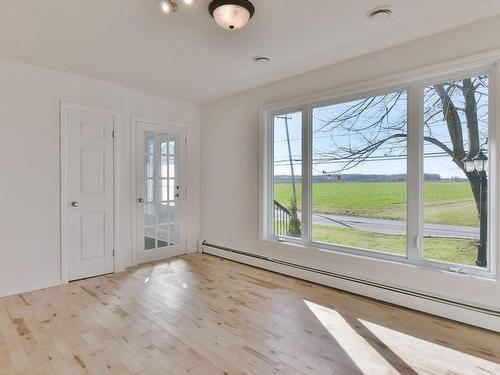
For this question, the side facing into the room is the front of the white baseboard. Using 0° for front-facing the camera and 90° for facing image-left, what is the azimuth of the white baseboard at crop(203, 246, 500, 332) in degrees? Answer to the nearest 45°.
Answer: approximately 45°

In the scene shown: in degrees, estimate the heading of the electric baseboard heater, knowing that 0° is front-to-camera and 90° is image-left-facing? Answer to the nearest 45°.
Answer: approximately 45°
